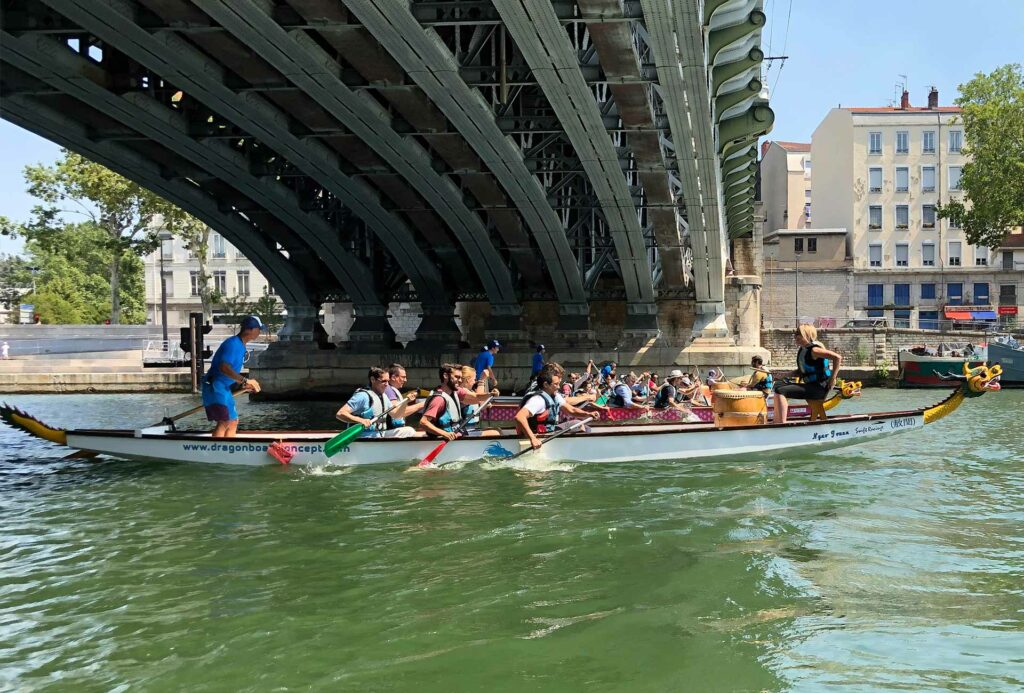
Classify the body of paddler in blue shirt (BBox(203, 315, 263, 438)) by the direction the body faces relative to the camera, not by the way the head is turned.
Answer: to the viewer's right

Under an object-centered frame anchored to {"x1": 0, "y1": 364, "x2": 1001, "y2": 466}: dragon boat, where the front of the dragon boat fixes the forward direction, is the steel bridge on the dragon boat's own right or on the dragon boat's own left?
on the dragon boat's own left

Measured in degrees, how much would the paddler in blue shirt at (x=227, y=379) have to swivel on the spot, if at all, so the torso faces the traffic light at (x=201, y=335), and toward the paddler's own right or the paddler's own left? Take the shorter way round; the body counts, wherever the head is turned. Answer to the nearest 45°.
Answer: approximately 90° to the paddler's own left

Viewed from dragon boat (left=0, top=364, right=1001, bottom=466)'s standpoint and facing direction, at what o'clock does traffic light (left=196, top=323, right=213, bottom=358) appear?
The traffic light is roughly at 8 o'clock from the dragon boat.

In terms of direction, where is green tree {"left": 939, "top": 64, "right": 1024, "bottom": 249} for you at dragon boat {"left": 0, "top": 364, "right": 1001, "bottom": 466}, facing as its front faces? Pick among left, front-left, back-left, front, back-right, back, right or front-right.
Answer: front-left

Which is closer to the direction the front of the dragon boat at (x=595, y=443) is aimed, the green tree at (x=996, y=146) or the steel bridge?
the green tree

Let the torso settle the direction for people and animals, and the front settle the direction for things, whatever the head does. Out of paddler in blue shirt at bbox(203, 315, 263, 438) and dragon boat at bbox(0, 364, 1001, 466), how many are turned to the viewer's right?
2

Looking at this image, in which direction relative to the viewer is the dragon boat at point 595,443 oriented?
to the viewer's right
